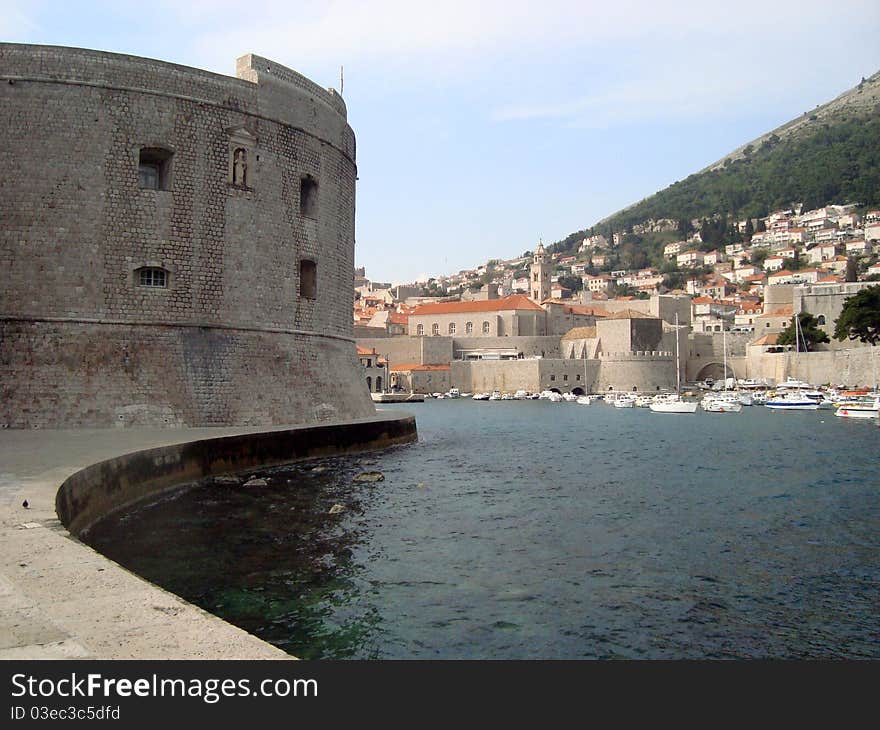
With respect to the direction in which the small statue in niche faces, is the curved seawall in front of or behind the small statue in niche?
in front

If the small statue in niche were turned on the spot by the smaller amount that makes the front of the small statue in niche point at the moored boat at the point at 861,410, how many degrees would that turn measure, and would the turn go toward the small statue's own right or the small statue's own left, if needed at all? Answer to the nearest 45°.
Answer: approximately 135° to the small statue's own left

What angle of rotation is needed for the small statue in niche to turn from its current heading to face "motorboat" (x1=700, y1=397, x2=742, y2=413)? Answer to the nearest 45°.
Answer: approximately 135° to its left

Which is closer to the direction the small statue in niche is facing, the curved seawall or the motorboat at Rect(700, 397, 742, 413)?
the curved seawall

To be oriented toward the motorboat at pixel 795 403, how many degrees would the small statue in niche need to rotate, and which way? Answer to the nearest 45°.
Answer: approximately 135° to its left

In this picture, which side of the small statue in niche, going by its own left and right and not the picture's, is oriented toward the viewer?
front
